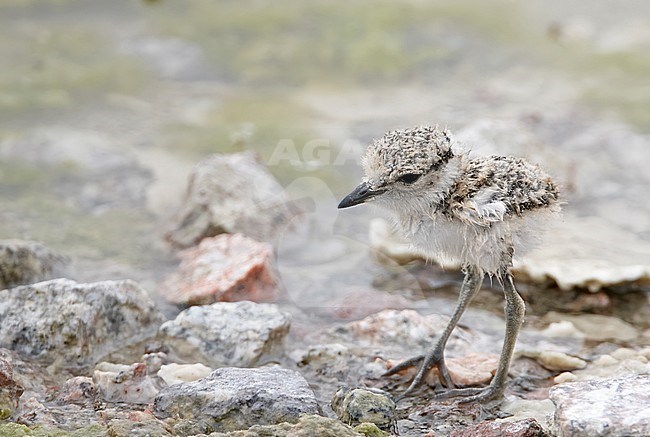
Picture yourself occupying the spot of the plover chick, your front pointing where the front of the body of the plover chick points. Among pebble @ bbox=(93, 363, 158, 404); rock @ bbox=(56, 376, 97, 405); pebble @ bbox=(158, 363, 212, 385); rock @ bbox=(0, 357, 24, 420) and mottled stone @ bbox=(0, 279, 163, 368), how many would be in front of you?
5

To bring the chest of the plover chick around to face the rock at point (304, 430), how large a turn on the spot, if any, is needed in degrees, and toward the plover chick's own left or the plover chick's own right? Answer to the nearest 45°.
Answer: approximately 45° to the plover chick's own left

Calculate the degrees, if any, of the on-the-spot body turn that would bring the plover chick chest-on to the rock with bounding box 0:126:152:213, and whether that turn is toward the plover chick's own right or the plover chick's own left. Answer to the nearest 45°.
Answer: approximately 45° to the plover chick's own right

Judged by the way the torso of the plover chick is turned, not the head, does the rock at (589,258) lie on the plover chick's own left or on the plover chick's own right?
on the plover chick's own right

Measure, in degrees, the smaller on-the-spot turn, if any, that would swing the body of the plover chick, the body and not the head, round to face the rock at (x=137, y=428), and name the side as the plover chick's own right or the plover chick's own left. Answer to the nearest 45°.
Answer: approximately 45° to the plover chick's own left

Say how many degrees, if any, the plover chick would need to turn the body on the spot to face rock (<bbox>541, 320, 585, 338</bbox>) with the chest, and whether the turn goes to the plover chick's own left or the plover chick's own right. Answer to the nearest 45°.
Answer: approximately 135° to the plover chick's own right

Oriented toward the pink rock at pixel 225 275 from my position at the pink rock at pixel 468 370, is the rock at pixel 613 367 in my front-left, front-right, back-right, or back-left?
back-right

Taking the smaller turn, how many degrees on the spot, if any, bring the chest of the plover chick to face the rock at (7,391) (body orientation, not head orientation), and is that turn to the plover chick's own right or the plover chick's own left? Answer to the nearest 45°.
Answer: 0° — it already faces it

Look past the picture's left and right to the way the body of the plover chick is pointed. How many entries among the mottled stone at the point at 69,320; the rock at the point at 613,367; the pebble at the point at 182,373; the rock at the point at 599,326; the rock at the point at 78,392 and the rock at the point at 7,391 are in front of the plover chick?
4

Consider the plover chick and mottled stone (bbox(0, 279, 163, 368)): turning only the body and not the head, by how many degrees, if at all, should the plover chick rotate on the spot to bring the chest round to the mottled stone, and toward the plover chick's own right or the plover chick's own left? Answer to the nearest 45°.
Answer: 0° — it already faces it

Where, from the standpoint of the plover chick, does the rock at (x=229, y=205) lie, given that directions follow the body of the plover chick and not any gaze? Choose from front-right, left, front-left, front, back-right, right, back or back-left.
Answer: front-right

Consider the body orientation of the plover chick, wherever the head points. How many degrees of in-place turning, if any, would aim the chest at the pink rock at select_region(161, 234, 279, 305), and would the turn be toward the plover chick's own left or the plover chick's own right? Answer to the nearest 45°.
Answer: approximately 45° to the plover chick's own right

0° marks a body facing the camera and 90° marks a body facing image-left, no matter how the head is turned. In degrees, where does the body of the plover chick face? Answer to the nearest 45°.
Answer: approximately 90°

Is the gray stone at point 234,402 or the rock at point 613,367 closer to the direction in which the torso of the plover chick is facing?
the gray stone

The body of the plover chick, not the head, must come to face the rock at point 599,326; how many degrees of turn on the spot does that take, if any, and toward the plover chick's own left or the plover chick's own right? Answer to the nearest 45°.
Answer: approximately 135° to the plover chick's own right
